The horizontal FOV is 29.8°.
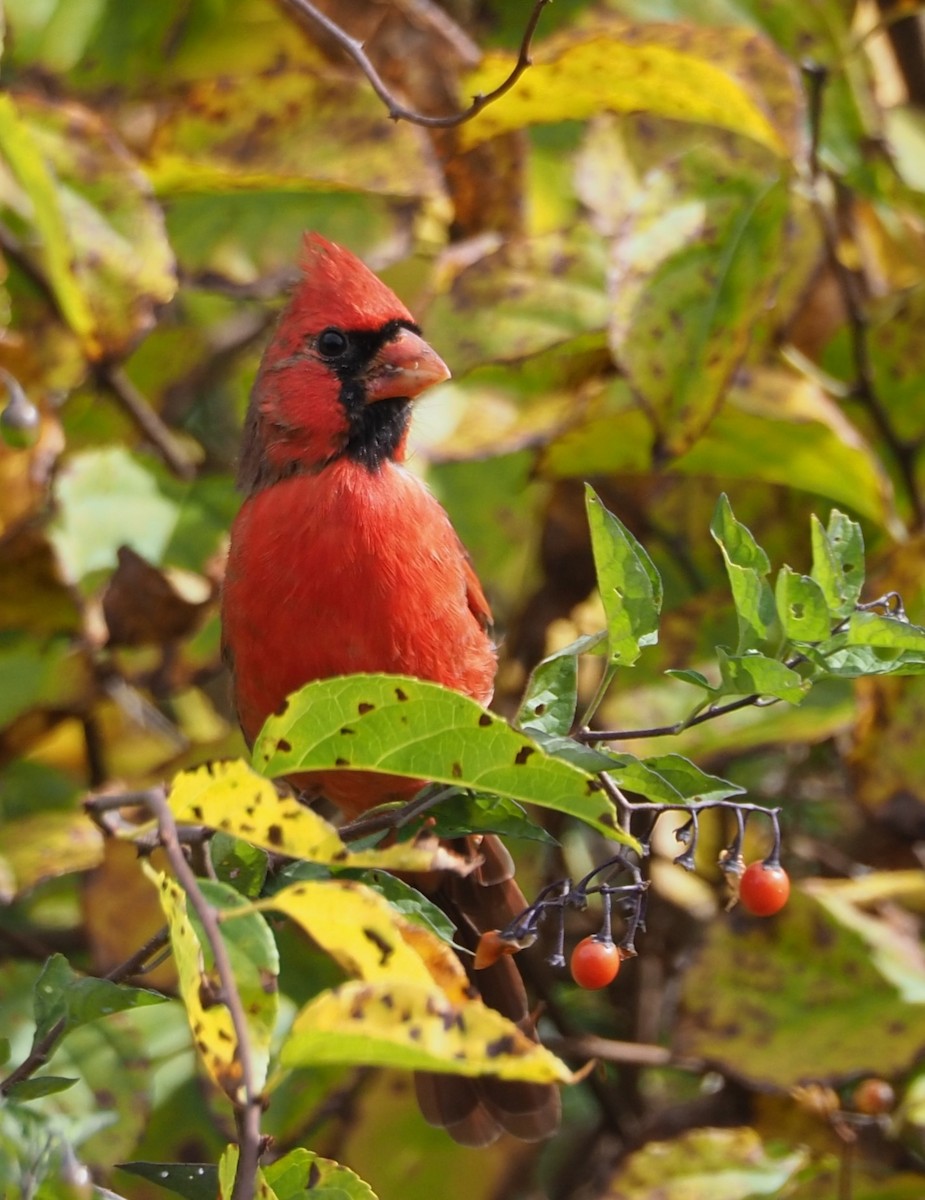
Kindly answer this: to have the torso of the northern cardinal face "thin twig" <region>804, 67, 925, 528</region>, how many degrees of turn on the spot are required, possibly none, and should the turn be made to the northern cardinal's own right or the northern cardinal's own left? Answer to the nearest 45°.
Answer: approximately 90° to the northern cardinal's own left

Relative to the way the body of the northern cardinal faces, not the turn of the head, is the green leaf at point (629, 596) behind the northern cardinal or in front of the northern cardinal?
in front

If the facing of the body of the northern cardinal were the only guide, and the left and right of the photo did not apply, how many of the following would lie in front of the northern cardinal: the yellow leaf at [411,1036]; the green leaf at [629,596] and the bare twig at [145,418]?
2

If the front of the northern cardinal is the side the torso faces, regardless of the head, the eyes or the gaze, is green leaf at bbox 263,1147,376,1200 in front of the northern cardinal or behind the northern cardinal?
in front

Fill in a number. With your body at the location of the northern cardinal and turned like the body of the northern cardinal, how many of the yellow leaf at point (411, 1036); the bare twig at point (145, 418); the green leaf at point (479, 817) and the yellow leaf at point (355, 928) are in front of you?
3

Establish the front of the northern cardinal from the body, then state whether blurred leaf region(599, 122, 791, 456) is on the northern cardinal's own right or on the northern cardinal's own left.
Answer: on the northern cardinal's own left

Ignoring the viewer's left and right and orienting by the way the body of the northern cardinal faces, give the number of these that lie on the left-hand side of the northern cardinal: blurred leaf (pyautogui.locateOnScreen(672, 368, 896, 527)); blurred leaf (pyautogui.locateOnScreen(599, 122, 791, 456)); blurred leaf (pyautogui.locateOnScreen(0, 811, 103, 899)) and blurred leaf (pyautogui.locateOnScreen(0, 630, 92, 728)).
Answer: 2

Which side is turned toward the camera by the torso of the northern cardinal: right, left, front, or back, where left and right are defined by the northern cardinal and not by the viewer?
front

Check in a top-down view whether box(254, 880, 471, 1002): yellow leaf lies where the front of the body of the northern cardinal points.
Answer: yes

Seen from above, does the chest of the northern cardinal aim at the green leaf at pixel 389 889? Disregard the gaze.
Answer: yes

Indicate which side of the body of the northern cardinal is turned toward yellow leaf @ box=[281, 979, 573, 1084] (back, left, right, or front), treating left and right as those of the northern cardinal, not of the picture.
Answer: front

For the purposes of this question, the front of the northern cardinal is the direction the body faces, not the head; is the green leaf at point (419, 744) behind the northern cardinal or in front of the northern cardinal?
in front

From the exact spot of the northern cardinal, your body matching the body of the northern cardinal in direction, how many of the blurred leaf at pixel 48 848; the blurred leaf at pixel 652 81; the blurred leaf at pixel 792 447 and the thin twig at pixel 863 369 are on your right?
1

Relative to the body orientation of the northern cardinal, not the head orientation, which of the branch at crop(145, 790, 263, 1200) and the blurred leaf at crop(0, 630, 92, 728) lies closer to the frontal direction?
the branch

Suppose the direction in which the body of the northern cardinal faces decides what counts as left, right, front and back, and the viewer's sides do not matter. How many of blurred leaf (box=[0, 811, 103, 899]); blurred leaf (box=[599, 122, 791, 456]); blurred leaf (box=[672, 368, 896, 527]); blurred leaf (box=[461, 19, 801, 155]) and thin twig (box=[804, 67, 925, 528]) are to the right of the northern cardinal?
1
